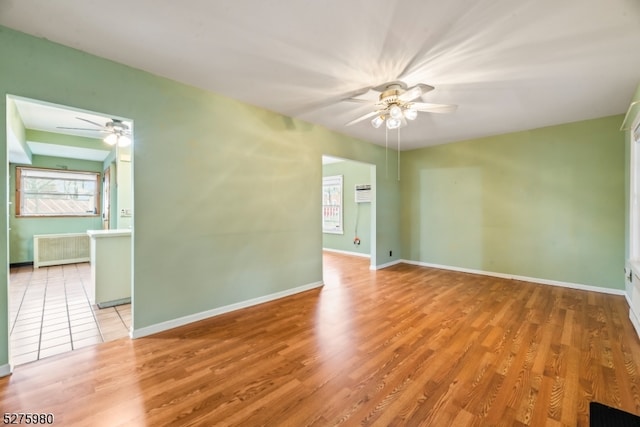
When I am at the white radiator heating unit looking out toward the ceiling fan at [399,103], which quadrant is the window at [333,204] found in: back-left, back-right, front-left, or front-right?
front-left

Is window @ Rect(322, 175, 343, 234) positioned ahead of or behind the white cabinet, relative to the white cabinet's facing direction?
behind

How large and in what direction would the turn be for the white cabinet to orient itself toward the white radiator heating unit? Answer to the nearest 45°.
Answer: approximately 90° to its right

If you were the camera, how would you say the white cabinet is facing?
facing to the left of the viewer

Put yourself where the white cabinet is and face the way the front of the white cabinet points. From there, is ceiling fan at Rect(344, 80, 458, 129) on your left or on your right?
on your left

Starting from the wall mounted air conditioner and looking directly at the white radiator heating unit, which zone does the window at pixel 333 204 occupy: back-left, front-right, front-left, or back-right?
front-right

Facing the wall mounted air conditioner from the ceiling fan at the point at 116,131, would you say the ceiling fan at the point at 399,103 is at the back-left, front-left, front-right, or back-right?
front-right
